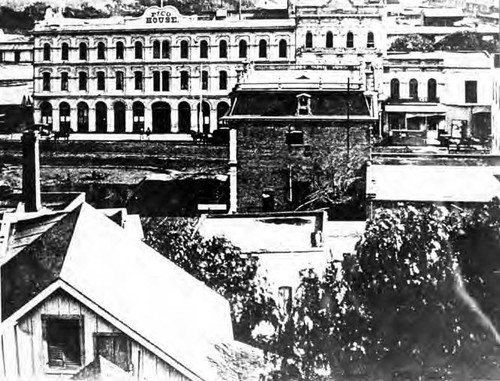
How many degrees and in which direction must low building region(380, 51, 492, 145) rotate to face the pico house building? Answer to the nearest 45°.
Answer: approximately 90° to its right

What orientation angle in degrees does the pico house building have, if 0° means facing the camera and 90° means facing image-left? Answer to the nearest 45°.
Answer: approximately 0°

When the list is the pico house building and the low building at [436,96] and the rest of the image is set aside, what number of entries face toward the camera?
2

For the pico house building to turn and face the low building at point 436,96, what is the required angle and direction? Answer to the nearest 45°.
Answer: approximately 90° to its left

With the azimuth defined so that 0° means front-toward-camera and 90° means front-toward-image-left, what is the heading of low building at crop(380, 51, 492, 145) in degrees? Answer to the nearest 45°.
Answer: approximately 0°

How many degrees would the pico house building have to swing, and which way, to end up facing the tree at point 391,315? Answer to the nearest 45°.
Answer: approximately 45° to its left

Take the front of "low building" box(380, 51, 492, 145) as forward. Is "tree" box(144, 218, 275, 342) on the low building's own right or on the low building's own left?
on the low building's own right
